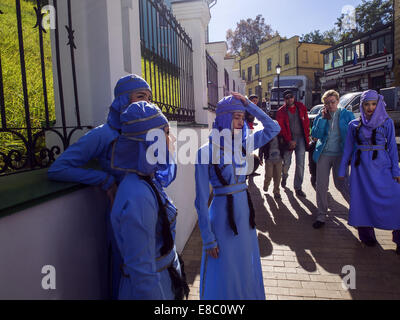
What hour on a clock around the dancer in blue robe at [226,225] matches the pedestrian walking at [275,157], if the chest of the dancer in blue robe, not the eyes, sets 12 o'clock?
The pedestrian walking is roughly at 8 o'clock from the dancer in blue robe.

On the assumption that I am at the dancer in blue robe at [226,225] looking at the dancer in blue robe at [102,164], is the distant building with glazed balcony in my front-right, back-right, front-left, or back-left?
back-right

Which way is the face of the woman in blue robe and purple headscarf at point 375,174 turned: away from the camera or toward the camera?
toward the camera

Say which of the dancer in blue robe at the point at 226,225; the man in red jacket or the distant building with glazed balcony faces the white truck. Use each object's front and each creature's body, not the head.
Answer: the distant building with glazed balcony

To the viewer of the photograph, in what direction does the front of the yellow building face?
facing the viewer and to the left of the viewer

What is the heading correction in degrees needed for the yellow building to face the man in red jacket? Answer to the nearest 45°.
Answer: approximately 45° to its left

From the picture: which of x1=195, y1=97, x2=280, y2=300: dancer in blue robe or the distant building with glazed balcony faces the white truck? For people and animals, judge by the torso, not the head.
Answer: the distant building with glazed balcony

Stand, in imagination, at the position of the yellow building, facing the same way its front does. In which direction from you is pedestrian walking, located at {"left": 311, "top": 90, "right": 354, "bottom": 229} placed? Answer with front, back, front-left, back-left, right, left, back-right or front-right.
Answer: front-left

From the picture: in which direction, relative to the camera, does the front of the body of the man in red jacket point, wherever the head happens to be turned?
toward the camera

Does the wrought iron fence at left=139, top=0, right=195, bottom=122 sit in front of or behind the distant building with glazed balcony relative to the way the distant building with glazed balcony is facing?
in front
